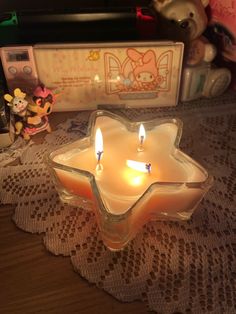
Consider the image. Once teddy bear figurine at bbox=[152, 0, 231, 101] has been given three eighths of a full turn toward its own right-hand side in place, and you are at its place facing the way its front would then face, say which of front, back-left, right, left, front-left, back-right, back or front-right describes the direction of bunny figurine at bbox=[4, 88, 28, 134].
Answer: left

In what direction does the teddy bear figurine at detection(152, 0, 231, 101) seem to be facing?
toward the camera

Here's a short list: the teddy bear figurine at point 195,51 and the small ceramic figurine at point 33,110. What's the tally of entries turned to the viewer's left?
0

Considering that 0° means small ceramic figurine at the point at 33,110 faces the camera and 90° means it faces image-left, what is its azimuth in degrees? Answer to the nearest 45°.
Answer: approximately 315°
